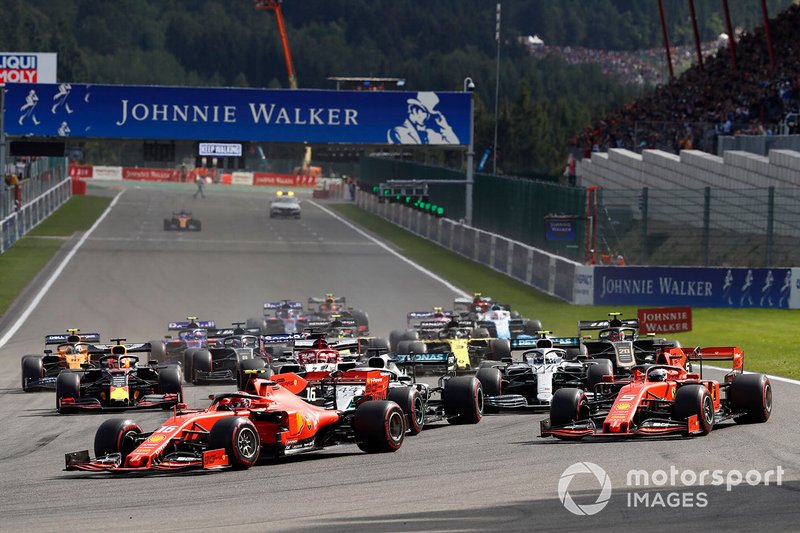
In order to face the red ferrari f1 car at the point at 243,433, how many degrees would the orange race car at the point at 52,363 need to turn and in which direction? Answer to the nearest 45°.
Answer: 0° — it already faces it

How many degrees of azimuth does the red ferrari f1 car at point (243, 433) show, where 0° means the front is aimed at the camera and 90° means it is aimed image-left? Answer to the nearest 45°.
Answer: approximately 45°

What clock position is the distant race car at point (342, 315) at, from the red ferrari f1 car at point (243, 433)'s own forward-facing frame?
The distant race car is roughly at 5 o'clock from the red ferrari f1 car.

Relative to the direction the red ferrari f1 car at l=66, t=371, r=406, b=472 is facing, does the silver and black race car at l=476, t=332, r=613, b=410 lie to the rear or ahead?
to the rear

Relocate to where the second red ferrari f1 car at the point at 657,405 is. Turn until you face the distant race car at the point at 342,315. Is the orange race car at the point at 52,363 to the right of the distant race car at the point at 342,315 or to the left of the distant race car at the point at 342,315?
left

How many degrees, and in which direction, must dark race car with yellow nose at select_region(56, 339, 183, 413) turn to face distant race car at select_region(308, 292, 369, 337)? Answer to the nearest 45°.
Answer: approximately 135° to its left

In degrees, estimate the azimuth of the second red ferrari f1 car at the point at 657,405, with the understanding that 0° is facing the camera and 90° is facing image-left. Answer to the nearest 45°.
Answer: approximately 45°

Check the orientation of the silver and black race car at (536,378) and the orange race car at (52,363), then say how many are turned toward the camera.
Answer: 2

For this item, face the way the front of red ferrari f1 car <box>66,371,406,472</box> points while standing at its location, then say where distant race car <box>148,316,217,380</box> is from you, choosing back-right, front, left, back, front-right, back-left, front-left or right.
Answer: back-right
